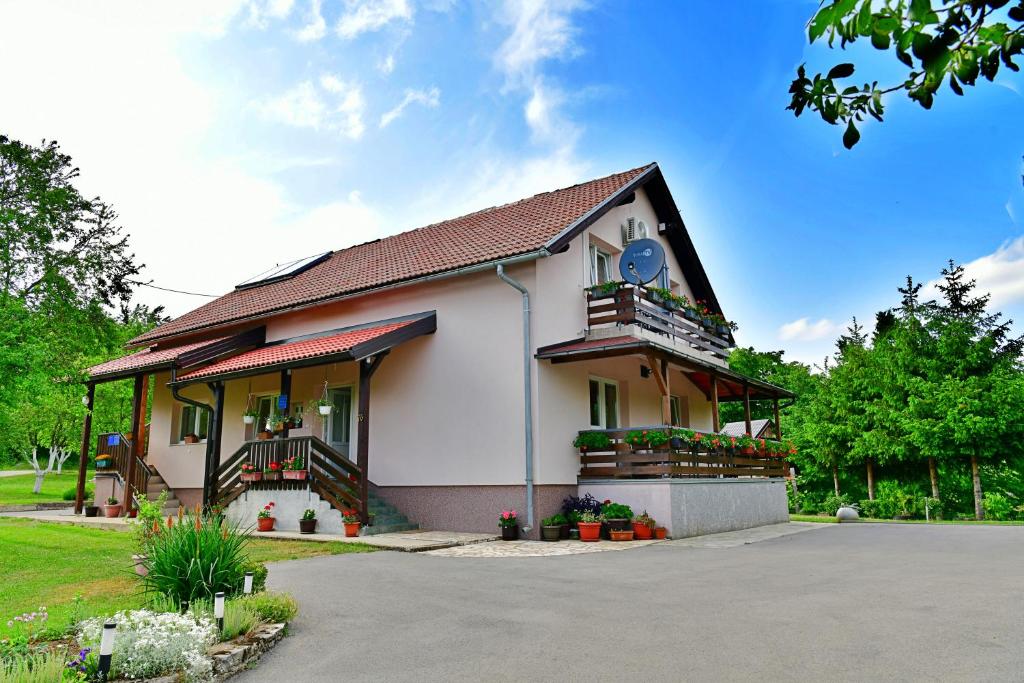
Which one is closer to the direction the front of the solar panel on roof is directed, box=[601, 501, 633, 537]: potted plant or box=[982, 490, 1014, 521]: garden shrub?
the potted plant

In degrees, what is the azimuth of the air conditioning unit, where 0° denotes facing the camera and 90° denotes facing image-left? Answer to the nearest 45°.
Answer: approximately 315°

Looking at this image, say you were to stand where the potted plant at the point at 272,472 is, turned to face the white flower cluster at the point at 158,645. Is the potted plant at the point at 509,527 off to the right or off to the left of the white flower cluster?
left

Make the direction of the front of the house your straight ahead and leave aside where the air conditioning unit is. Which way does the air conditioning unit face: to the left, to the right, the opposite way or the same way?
to the left

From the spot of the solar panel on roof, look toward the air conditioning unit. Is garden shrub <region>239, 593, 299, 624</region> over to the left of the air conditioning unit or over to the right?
right

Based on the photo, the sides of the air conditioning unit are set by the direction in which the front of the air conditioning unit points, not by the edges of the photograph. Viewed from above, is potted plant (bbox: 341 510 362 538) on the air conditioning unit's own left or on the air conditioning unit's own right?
on the air conditioning unit's own right

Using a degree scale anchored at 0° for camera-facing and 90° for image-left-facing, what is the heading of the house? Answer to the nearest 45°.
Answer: approximately 45°

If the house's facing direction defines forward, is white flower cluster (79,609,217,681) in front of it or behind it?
in front

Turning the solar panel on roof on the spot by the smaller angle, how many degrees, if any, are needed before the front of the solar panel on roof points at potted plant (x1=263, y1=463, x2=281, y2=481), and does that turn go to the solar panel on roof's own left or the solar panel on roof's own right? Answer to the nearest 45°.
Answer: approximately 45° to the solar panel on roof's own left

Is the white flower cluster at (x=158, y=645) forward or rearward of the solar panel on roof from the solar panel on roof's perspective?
forward
